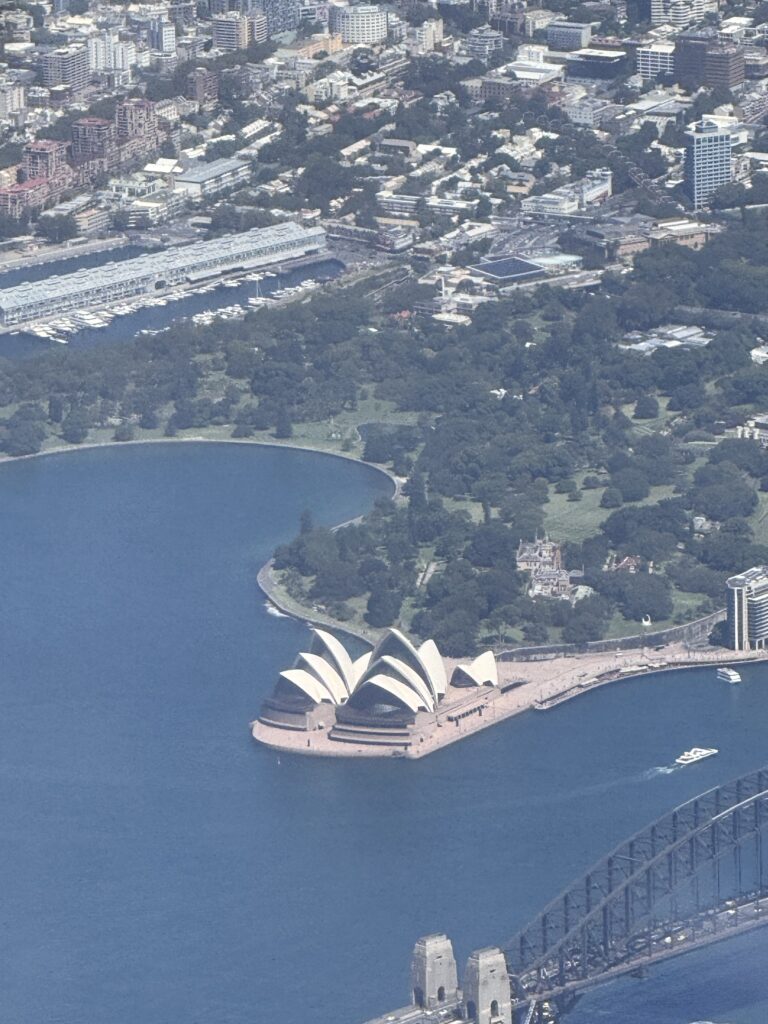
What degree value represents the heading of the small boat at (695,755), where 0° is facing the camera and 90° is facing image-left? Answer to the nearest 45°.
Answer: approximately 225°
